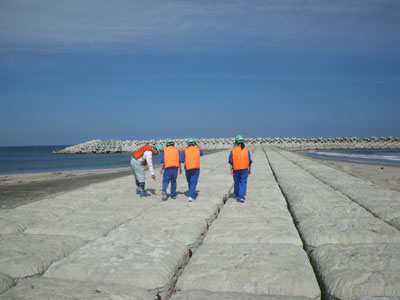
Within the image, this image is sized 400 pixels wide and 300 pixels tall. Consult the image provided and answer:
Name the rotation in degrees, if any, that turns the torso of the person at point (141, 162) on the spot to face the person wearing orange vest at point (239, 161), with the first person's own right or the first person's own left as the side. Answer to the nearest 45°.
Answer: approximately 45° to the first person's own right

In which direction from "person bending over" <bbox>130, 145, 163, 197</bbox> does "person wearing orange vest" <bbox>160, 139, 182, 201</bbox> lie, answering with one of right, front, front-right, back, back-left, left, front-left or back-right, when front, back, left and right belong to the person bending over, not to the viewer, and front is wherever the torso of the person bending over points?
front-right

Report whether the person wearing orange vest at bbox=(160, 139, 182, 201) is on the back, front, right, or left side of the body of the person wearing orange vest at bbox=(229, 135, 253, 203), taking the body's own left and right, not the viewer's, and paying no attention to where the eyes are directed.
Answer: left

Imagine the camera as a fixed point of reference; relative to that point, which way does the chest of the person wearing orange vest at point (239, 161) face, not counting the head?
away from the camera

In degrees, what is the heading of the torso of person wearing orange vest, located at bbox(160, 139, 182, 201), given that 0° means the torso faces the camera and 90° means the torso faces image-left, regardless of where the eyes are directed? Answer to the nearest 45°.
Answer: approximately 180°
